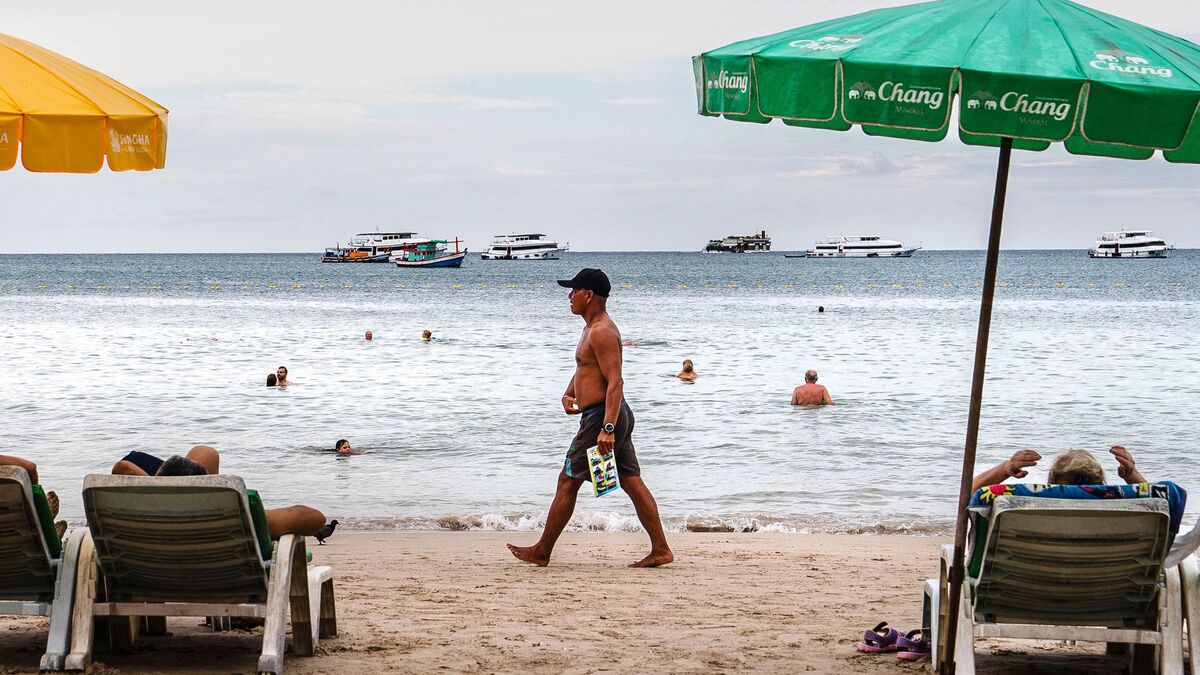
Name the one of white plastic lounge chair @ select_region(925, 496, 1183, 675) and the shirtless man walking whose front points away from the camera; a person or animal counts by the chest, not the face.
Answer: the white plastic lounge chair

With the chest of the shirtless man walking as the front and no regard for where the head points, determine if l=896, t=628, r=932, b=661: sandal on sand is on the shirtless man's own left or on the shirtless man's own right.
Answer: on the shirtless man's own left

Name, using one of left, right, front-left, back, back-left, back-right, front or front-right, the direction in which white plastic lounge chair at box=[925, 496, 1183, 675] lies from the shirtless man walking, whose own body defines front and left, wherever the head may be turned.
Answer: back-left

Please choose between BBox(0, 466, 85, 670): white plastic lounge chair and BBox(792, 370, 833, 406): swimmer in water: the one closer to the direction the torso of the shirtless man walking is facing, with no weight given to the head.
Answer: the white plastic lounge chair

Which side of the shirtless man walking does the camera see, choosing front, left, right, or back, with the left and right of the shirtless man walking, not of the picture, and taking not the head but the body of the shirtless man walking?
left

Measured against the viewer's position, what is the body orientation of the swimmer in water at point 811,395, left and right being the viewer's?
facing away from the viewer

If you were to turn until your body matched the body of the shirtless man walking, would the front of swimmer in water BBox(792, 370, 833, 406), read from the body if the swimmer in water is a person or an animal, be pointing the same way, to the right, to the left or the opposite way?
to the right

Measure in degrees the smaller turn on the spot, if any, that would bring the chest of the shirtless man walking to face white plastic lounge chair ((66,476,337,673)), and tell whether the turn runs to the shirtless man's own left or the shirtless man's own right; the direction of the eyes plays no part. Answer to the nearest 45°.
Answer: approximately 45° to the shirtless man's own left

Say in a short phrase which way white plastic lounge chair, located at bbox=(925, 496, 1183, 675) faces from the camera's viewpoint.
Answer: facing away from the viewer

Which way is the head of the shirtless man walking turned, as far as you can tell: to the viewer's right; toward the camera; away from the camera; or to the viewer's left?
to the viewer's left

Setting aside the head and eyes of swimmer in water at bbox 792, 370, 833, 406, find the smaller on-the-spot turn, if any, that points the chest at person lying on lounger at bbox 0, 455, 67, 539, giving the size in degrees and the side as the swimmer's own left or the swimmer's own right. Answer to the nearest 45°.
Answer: approximately 180°

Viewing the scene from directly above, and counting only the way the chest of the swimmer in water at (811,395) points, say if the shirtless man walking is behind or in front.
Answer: behind
